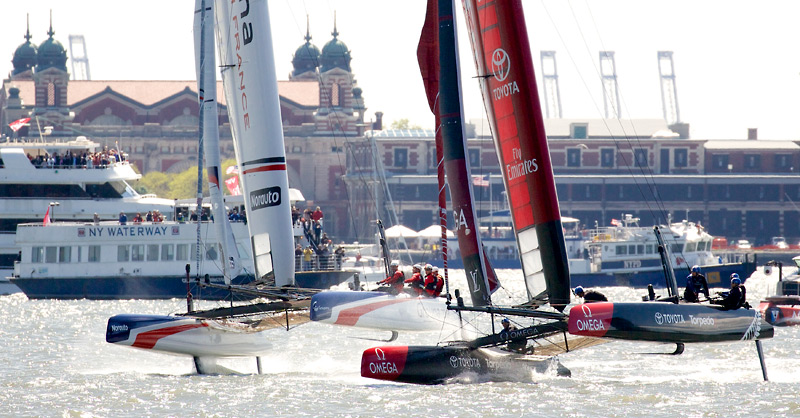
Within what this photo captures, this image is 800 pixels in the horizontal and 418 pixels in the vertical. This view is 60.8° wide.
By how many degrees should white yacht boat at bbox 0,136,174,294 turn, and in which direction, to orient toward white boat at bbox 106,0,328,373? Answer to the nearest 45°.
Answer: approximately 90° to its right

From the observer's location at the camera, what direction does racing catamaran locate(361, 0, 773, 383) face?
facing the viewer and to the left of the viewer

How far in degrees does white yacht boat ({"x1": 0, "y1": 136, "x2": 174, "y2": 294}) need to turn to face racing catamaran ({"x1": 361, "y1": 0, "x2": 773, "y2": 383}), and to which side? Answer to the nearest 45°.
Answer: approximately 90° to its right

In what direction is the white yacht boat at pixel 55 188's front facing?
to the viewer's right

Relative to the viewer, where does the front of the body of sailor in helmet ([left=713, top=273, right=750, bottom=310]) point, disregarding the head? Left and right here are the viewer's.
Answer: facing to the left of the viewer
